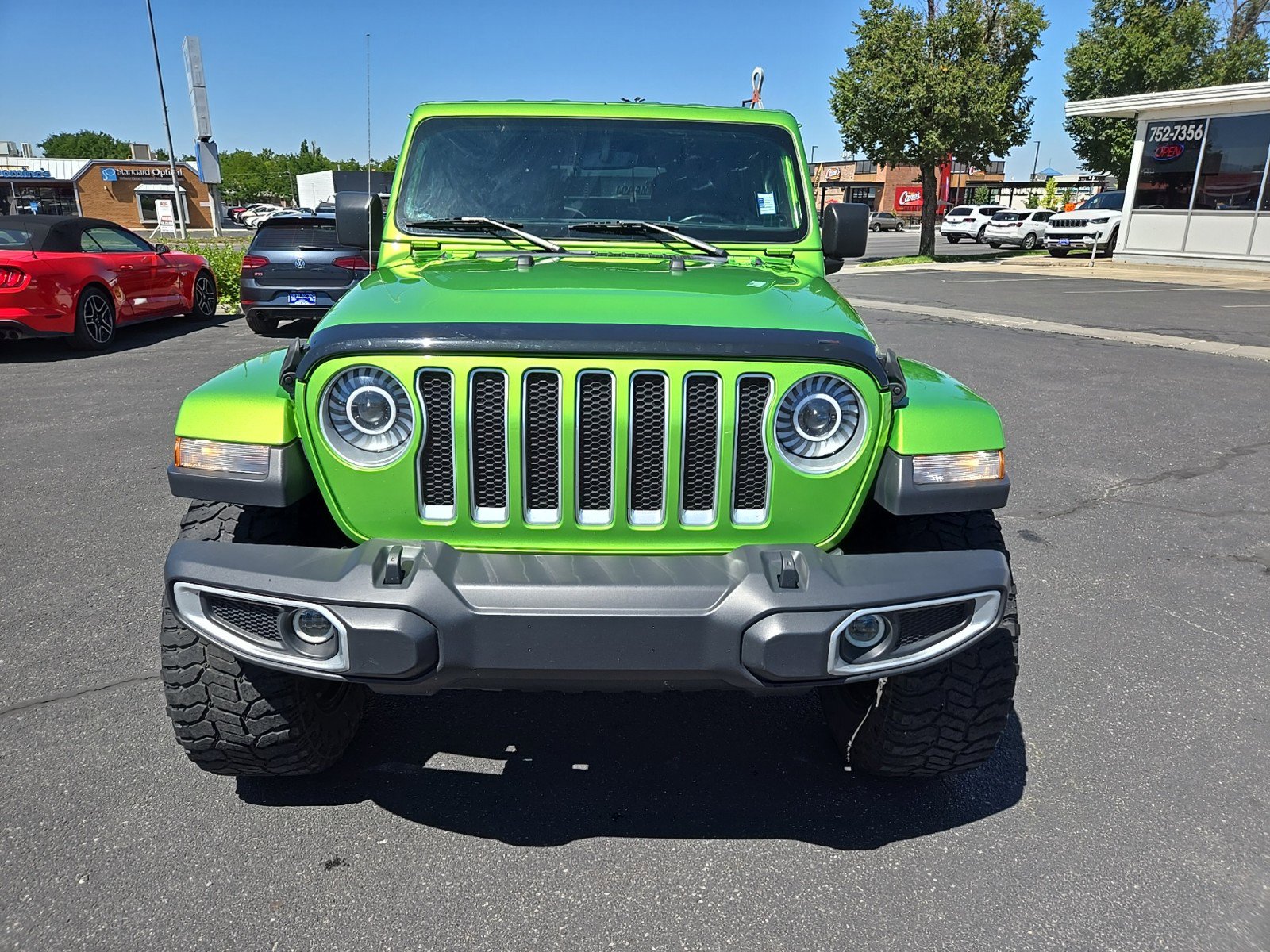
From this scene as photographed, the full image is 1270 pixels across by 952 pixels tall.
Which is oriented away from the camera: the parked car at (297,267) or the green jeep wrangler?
the parked car

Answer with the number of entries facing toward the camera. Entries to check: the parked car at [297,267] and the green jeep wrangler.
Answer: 1

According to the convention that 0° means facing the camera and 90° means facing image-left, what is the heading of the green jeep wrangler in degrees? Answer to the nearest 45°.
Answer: approximately 0°

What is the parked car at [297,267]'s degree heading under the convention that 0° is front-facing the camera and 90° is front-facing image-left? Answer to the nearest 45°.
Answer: approximately 180°

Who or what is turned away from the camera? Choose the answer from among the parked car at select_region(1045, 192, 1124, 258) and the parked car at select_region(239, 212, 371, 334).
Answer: the parked car at select_region(239, 212, 371, 334)

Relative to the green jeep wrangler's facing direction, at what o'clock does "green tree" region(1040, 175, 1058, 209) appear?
The green tree is roughly at 7 o'clock from the green jeep wrangler.

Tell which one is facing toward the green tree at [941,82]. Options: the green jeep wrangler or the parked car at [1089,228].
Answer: the parked car

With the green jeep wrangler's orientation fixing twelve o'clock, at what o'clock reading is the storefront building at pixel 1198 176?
The storefront building is roughly at 7 o'clock from the green jeep wrangler.

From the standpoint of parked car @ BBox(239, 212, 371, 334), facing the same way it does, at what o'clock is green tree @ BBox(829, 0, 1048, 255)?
The green tree is roughly at 2 o'clock from the parked car.

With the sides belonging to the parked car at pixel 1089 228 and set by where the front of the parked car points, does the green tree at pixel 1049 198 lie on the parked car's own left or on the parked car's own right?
on the parked car's own right

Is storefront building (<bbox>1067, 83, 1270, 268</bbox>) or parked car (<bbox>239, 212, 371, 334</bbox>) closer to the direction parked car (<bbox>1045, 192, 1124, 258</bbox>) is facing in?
the parked car

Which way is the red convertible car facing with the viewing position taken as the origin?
facing away from the viewer and to the right of the viewer

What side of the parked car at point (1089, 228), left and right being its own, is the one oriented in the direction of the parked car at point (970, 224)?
right

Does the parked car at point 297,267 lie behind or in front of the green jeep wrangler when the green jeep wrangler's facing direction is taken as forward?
behind

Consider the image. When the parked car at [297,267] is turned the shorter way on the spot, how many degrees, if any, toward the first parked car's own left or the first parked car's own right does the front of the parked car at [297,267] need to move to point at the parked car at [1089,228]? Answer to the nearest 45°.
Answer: approximately 45° to the first parked car's own right

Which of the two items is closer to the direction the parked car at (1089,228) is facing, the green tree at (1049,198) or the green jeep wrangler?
the green jeep wrangler
